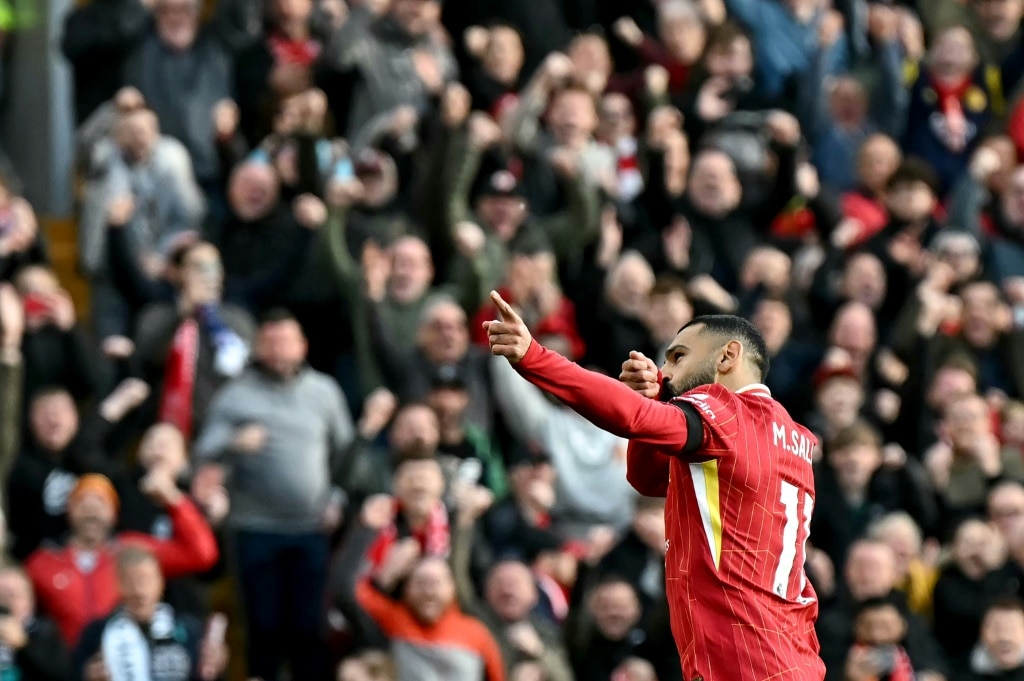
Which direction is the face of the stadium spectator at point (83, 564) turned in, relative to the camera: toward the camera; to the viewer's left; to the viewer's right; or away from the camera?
toward the camera

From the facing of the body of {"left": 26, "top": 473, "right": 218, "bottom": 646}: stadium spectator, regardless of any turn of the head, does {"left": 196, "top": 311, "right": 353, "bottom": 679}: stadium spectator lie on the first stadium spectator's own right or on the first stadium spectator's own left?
on the first stadium spectator's own left

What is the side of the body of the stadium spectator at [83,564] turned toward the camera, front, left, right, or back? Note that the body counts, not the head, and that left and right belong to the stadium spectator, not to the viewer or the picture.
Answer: front

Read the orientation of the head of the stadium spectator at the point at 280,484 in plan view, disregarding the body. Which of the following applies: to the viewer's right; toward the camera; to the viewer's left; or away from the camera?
toward the camera
